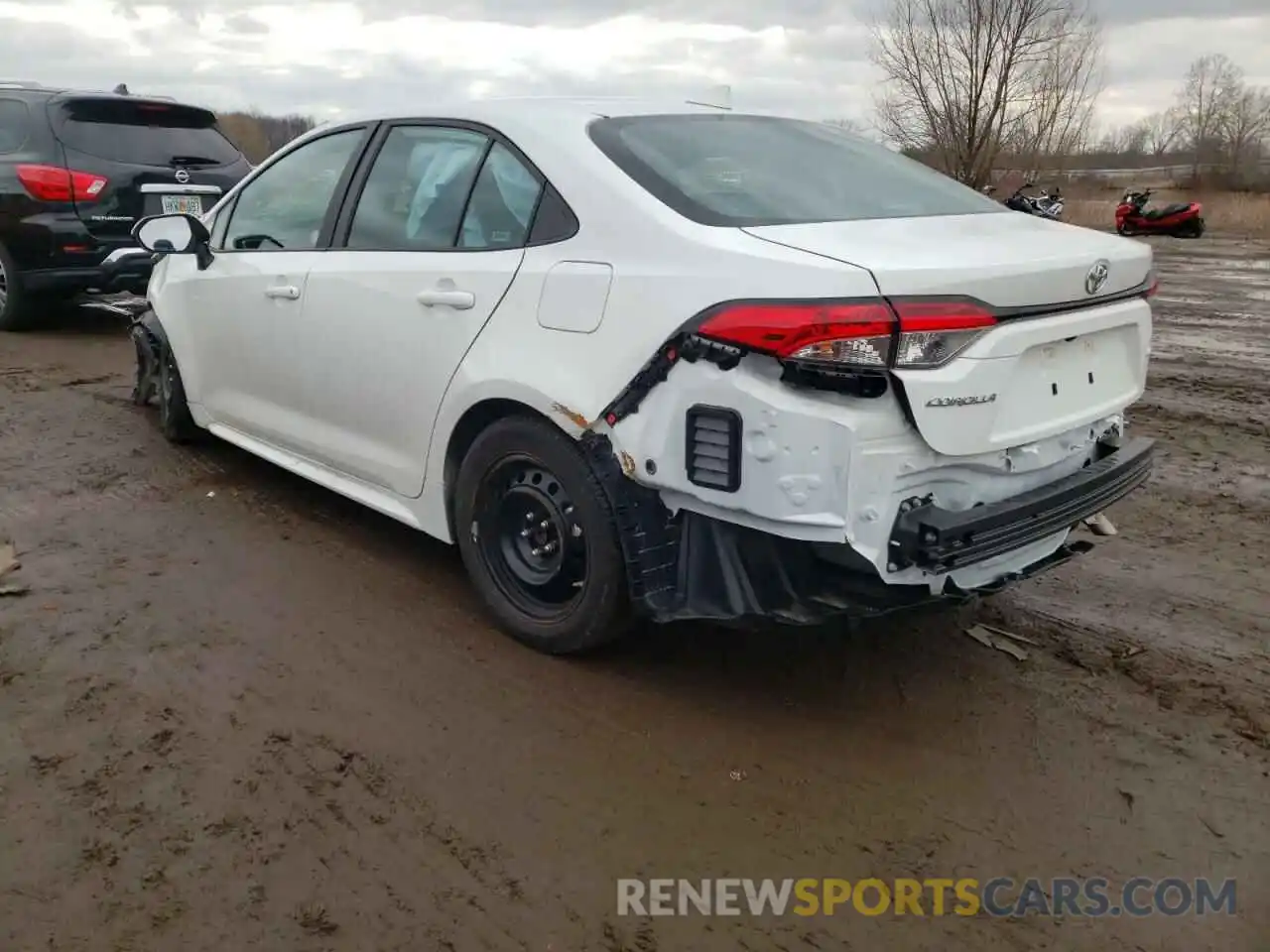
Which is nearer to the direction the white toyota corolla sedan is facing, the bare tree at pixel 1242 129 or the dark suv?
the dark suv

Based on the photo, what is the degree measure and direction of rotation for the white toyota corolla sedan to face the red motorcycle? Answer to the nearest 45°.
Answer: approximately 90° to its right

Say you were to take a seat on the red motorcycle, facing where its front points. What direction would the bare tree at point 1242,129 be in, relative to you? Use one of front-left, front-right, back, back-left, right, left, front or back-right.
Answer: right

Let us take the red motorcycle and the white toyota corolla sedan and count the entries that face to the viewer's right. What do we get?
0

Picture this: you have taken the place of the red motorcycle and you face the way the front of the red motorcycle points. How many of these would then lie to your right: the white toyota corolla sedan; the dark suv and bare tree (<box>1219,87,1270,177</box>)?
1

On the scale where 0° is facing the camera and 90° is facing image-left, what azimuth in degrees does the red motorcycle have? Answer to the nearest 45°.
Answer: approximately 90°

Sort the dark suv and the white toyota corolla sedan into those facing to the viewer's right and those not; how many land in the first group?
0

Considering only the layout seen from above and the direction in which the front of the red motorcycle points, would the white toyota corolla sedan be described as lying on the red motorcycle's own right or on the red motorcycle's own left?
on the red motorcycle's own left

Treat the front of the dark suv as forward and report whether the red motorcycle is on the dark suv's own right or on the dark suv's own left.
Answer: on the dark suv's own right
